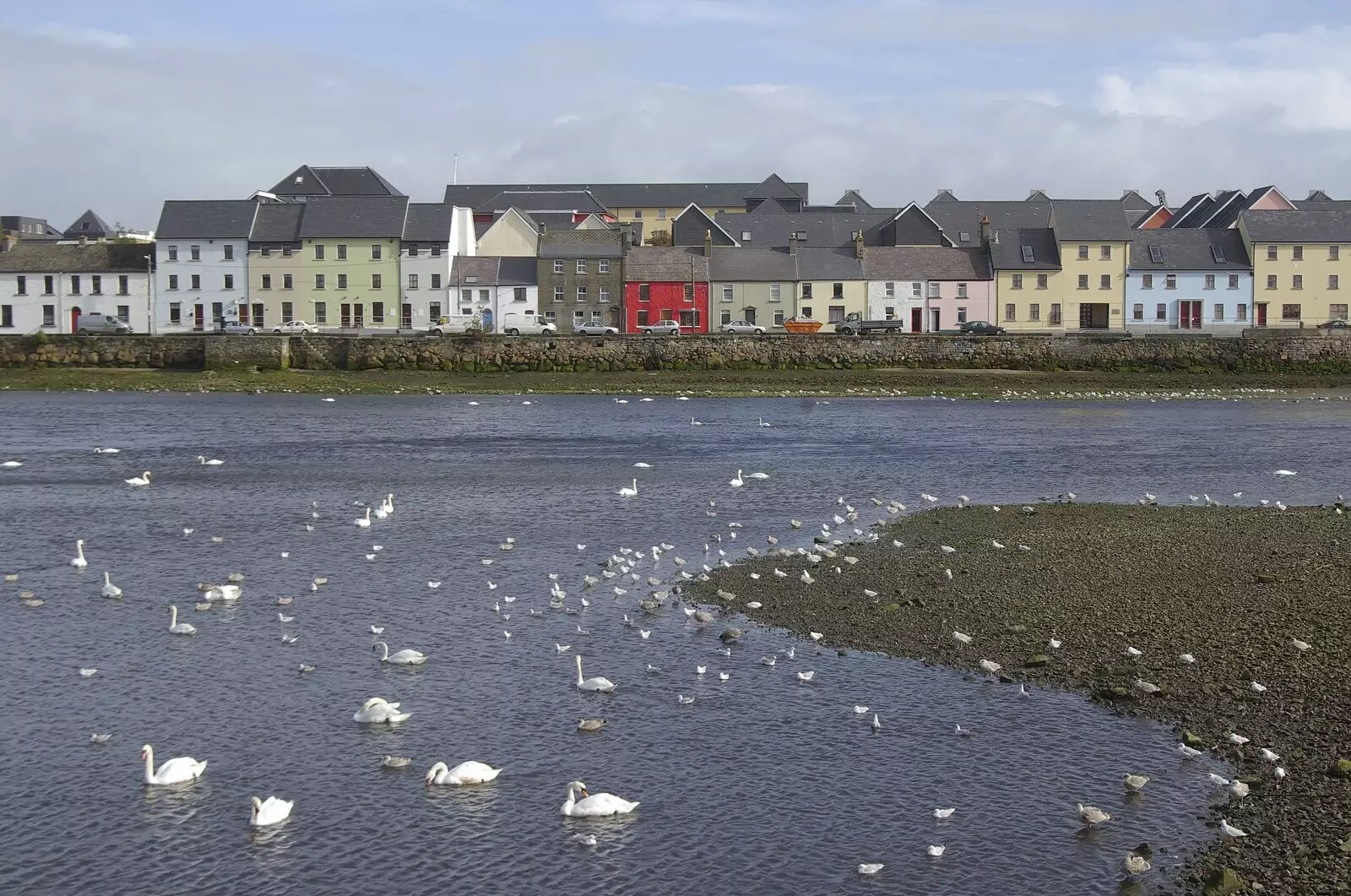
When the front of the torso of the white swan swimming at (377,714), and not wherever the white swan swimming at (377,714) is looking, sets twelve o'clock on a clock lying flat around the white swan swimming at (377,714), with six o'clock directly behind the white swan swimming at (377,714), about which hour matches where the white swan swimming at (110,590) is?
the white swan swimming at (110,590) is roughly at 2 o'clock from the white swan swimming at (377,714).

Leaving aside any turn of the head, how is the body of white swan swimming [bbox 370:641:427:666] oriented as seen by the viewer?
to the viewer's left

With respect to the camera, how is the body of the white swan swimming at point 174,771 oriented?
to the viewer's left

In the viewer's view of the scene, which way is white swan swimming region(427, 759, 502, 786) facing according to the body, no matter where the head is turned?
to the viewer's left

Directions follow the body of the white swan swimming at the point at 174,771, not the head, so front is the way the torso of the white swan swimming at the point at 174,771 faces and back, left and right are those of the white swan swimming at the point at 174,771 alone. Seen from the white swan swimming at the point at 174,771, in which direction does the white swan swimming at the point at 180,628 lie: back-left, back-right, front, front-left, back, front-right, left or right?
right

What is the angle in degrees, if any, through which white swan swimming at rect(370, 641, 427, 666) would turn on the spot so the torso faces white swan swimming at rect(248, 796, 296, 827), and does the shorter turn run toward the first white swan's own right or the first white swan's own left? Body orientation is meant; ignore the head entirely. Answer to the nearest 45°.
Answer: approximately 90° to the first white swan's own left

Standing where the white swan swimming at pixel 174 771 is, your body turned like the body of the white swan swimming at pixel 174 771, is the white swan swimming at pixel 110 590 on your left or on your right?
on your right

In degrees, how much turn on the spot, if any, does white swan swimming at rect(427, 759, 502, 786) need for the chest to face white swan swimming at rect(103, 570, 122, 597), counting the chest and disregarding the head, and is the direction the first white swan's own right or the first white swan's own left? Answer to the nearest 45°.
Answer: approximately 45° to the first white swan's own right

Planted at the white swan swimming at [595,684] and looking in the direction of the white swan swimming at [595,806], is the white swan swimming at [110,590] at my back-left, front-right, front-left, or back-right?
back-right

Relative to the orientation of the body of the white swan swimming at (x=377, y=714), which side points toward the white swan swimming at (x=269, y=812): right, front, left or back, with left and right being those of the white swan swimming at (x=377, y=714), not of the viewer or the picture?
left

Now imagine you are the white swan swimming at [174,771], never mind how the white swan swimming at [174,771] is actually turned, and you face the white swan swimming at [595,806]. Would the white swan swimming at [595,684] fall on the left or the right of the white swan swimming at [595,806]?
left

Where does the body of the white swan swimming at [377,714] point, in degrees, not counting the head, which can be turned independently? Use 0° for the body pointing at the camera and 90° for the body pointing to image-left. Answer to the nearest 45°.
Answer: approximately 90°

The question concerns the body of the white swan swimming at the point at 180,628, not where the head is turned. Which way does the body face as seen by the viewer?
to the viewer's left

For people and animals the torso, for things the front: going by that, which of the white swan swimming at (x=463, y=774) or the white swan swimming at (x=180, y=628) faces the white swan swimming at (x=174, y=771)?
the white swan swimming at (x=463, y=774)

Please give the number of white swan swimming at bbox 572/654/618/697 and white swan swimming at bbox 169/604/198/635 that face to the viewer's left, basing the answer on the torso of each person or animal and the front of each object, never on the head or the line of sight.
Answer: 2

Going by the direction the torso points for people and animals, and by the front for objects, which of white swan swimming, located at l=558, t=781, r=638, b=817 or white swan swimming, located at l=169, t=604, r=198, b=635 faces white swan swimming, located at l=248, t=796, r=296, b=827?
white swan swimming, located at l=558, t=781, r=638, b=817

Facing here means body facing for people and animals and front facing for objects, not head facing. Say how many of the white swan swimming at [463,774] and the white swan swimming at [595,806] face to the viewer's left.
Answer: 2

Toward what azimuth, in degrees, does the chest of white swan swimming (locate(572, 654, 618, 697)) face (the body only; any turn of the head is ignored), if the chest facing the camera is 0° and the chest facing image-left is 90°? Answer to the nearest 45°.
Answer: approximately 90°
